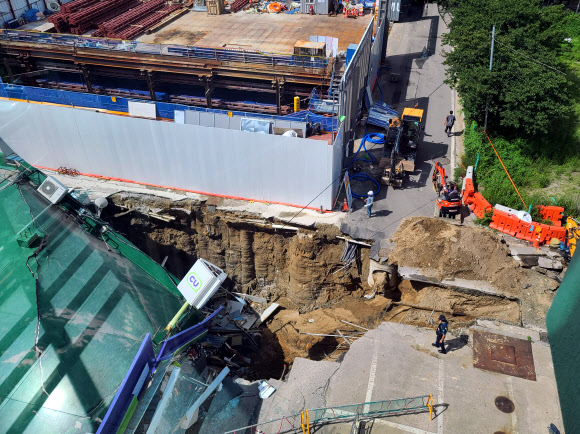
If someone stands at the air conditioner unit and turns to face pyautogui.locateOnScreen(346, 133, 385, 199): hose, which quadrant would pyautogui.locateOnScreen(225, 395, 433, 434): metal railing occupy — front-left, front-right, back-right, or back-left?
front-right

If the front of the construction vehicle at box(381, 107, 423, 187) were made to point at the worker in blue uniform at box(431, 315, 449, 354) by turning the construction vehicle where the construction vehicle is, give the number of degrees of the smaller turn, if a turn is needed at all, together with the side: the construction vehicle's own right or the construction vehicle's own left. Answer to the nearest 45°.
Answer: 0° — it already faces them

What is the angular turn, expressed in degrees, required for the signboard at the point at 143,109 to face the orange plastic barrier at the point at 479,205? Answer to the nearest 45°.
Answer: approximately 45° to its left

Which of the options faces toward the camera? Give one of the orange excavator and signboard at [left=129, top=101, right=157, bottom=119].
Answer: the signboard

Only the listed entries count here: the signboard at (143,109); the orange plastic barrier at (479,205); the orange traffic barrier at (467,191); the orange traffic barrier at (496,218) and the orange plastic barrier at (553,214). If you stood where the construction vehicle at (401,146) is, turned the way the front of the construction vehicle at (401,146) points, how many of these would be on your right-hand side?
1

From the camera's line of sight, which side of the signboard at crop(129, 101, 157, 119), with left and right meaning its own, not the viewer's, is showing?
front

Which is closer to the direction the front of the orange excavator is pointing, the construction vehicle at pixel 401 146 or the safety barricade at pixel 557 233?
the construction vehicle

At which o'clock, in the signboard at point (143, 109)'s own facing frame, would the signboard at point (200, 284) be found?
the signboard at point (200, 284) is roughly at 12 o'clock from the signboard at point (143, 109).

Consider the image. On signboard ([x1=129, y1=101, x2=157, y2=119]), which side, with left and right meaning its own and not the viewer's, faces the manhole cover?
front

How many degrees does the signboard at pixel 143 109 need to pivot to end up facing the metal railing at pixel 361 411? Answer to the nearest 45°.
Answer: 0° — it already faces it

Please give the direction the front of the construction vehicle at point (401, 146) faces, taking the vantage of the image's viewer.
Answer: facing the viewer

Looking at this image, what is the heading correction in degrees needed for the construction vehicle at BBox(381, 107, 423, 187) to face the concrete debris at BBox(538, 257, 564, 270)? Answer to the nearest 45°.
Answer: approximately 45° to its left

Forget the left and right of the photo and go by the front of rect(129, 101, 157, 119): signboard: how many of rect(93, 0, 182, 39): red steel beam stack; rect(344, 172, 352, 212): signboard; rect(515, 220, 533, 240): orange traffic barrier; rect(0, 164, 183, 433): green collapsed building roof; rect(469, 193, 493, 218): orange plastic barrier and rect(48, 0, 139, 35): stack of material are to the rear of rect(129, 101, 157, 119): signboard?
2

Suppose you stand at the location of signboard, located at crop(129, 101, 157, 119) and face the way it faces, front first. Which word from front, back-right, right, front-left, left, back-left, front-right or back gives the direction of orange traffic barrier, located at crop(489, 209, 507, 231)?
front-left

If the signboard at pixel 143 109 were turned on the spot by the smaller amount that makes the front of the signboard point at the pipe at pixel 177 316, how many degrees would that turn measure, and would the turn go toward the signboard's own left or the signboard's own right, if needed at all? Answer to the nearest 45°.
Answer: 0° — it already faces it
